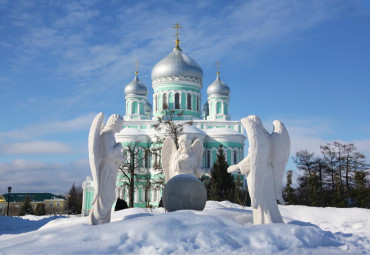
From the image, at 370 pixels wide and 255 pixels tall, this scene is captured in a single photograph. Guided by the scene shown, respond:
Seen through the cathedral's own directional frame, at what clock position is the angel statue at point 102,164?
The angel statue is roughly at 12 o'clock from the cathedral.

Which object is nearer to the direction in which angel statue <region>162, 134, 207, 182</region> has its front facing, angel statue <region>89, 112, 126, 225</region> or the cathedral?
the angel statue

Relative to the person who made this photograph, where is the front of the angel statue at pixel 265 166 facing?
facing away from the viewer and to the left of the viewer

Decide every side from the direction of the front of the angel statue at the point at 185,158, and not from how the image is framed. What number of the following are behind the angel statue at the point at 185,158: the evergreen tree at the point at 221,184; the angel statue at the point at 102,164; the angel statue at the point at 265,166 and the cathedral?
2

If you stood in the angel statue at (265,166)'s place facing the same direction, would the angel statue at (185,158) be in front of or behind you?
in front

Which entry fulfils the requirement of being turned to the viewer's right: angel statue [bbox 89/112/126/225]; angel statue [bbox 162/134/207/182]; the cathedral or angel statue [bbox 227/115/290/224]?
angel statue [bbox 89/112/126/225]

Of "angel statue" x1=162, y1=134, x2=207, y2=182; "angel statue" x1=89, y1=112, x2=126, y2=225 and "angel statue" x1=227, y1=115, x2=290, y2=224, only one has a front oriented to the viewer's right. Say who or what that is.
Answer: "angel statue" x1=89, y1=112, x2=126, y2=225

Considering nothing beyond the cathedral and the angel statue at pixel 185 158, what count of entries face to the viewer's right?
0

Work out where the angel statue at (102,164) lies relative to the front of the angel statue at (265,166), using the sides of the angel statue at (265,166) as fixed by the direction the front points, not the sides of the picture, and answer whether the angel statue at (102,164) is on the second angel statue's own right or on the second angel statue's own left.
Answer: on the second angel statue's own left

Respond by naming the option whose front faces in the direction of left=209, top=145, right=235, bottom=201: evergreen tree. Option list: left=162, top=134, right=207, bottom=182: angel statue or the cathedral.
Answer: the cathedral

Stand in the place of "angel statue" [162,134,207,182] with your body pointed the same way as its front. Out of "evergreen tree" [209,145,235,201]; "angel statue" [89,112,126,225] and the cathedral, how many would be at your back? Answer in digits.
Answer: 2

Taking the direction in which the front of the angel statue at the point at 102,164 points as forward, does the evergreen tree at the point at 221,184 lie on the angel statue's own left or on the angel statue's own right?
on the angel statue's own left

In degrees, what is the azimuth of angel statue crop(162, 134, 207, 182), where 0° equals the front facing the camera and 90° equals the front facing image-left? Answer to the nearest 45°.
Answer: approximately 0°

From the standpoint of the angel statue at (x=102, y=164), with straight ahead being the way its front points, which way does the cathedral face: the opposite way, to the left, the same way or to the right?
to the right

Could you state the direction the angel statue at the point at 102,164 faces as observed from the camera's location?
facing to the right of the viewer
